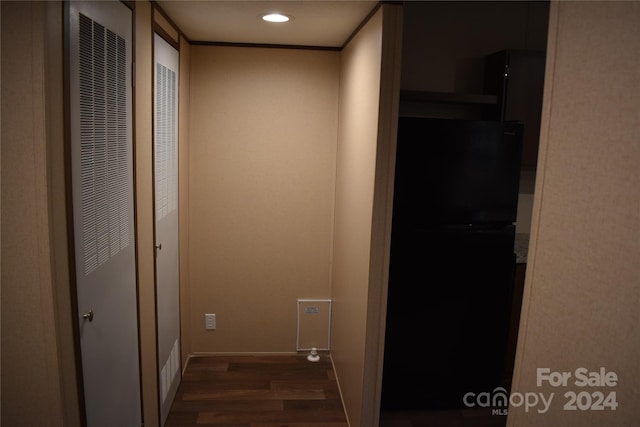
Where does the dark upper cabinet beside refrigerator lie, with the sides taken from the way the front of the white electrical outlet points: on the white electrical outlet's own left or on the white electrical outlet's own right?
on the white electrical outlet's own left

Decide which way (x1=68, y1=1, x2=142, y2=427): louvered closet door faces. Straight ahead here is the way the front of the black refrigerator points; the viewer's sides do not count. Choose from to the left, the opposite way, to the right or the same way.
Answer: to the left

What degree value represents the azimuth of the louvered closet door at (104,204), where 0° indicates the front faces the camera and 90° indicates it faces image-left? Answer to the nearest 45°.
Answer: approximately 315°

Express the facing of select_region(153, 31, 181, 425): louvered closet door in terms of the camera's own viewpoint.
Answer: facing to the right of the viewer

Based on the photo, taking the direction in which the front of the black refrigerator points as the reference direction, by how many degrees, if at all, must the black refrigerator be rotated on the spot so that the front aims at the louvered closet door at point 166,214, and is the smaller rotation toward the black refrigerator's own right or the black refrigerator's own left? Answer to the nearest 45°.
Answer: approximately 90° to the black refrigerator's own right

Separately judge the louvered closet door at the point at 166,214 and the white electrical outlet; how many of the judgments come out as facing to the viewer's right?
1
